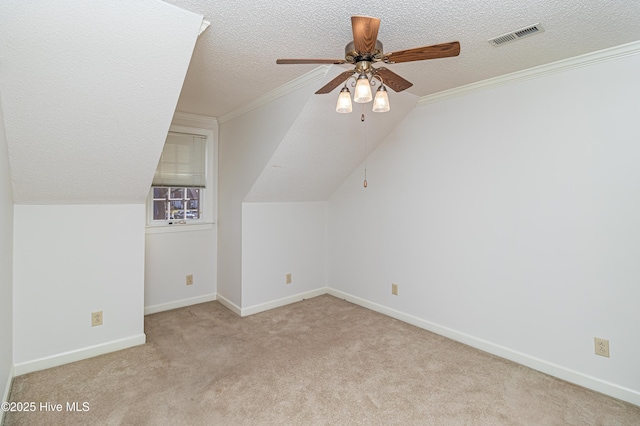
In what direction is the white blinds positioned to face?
toward the camera

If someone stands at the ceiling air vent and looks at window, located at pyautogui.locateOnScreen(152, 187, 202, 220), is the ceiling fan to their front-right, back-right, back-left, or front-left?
front-left

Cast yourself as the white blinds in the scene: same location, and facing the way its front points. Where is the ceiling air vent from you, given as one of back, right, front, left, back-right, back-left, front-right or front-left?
front-left

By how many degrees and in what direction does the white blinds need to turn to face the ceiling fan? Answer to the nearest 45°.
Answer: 0° — it already faces it

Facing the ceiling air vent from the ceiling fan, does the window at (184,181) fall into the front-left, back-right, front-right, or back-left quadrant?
back-left
